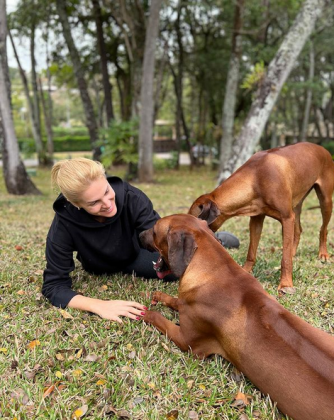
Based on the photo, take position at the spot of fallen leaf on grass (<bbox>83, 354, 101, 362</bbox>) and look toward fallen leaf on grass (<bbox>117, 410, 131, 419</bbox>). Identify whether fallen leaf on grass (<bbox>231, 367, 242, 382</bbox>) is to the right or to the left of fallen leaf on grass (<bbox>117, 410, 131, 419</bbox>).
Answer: left

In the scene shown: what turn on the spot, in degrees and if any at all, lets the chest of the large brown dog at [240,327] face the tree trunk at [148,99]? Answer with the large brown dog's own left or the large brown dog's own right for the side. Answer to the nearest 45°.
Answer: approximately 45° to the large brown dog's own right

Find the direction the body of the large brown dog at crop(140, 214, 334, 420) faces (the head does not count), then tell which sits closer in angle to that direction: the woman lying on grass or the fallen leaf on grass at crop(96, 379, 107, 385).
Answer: the woman lying on grass

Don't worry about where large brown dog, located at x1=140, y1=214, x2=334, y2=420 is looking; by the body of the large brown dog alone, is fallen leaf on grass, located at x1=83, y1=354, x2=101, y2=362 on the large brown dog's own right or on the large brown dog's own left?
on the large brown dog's own left

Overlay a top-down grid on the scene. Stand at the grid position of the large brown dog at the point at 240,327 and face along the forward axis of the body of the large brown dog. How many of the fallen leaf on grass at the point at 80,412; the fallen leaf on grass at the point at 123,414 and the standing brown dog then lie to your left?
2

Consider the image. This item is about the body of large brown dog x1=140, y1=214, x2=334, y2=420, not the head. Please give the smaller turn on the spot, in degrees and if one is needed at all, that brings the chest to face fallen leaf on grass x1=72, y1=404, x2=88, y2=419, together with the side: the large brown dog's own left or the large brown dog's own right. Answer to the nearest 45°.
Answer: approximately 90° to the large brown dog's own left

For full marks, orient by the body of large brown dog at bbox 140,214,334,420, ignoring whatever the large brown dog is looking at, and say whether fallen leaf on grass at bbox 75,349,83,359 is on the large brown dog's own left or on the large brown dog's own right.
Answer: on the large brown dog's own left

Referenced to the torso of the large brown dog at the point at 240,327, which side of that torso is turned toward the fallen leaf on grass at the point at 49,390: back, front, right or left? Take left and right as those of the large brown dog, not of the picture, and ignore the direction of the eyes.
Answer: left

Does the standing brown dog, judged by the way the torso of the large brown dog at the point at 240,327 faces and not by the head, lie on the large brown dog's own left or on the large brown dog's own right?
on the large brown dog's own right

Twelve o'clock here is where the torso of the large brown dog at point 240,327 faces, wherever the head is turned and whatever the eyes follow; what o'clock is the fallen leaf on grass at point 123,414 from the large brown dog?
The fallen leaf on grass is roughly at 9 o'clock from the large brown dog.

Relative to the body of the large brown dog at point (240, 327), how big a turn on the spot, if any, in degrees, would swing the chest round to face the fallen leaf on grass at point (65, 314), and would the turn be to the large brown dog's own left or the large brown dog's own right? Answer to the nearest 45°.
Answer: approximately 45° to the large brown dog's own left

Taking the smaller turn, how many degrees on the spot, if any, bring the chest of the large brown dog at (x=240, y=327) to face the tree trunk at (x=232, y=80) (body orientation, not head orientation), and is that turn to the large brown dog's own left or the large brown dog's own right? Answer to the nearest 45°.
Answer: approximately 45° to the large brown dog's own right

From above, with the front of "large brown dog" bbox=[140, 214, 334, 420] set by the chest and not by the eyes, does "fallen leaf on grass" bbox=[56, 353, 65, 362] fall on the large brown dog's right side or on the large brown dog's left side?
on the large brown dog's left side

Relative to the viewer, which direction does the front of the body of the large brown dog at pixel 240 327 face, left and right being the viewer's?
facing away from the viewer and to the left of the viewer

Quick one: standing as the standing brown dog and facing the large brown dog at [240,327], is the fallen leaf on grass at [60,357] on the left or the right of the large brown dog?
right
